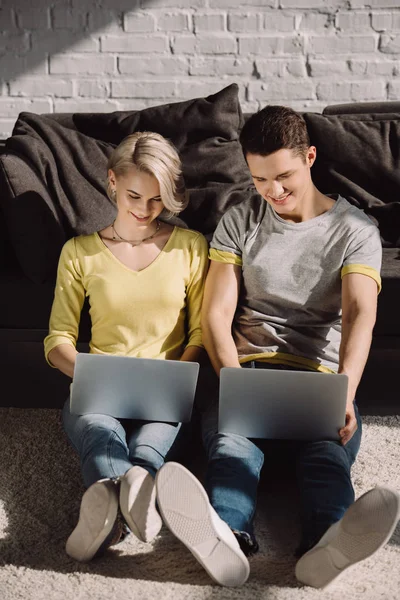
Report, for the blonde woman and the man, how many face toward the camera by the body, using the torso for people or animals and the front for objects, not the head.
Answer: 2

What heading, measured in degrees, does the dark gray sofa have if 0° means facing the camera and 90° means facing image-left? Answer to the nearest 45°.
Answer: approximately 0°

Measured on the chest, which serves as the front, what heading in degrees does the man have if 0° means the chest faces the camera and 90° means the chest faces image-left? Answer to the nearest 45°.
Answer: approximately 0°

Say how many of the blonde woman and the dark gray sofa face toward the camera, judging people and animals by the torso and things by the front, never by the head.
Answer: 2
